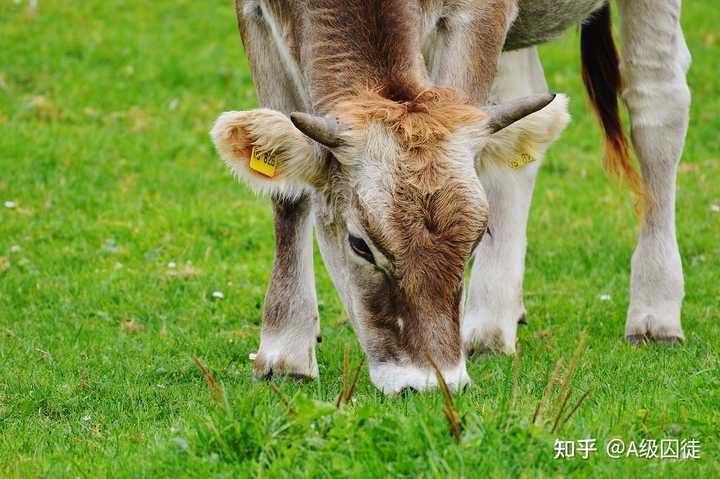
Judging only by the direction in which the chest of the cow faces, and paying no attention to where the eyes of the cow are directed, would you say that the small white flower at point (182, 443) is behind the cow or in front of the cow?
in front

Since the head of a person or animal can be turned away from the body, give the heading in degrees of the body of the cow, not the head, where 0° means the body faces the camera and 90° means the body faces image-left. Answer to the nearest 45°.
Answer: approximately 45°
